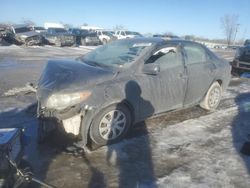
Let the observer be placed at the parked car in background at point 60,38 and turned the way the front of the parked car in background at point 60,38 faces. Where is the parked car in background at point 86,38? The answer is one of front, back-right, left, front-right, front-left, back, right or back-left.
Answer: left

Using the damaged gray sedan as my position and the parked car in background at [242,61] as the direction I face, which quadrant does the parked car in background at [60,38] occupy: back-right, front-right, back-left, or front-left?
front-left

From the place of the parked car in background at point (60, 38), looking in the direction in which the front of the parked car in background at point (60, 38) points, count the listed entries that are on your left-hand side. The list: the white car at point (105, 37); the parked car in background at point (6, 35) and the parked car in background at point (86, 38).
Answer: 2

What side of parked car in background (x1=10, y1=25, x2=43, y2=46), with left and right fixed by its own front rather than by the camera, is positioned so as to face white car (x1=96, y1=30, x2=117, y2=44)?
left

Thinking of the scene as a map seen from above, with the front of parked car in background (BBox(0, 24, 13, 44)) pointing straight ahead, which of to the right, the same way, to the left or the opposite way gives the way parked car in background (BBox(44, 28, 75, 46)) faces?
the same way

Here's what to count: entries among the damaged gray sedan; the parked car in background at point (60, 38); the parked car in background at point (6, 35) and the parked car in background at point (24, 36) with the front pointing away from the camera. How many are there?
0

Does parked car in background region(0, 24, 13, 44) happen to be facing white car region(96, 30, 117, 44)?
no

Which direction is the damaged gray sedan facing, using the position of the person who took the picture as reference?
facing the viewer and to the left of the viewer

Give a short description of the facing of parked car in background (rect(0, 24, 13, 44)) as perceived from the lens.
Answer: facing the viewer and to the right of the viewer

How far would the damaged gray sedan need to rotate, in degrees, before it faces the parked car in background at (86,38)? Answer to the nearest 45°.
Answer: approximately 135° to its right

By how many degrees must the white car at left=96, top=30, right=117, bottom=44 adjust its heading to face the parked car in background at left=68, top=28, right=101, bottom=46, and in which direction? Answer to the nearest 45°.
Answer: approximately 90° to its right

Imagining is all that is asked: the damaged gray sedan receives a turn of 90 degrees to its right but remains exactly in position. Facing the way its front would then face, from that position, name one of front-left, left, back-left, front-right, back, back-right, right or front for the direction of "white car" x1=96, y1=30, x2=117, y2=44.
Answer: front-right

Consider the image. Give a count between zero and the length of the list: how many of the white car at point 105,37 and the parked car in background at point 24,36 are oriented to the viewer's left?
0

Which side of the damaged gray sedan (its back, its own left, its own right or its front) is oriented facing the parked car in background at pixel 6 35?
right

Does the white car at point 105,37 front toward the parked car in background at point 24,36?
no

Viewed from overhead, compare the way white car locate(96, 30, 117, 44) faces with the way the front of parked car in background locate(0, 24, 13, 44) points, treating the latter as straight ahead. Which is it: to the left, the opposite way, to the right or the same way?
the same way
